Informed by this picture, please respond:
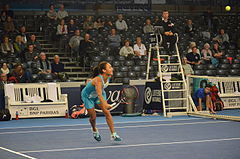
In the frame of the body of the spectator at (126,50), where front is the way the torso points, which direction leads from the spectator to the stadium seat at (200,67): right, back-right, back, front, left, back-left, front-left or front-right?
left

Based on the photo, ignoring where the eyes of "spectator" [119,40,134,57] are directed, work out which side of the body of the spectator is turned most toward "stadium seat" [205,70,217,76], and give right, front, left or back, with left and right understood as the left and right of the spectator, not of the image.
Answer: left

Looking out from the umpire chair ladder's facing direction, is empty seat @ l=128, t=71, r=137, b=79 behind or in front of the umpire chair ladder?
behind

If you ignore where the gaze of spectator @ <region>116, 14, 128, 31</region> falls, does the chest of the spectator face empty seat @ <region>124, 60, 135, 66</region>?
yes
